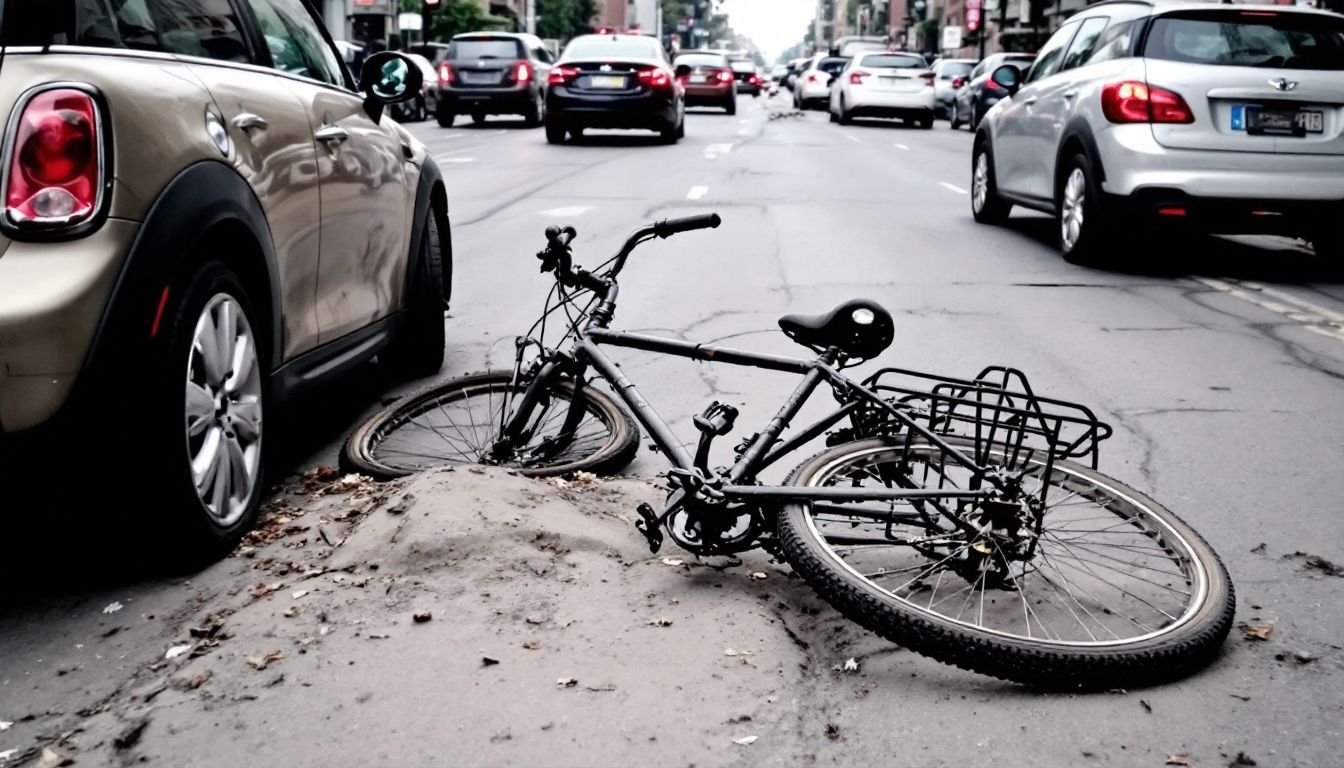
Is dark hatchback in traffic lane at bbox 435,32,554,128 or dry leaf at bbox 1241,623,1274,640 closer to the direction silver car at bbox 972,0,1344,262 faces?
the dark hatchback in traffic lane

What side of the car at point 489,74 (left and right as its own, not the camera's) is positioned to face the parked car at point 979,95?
right

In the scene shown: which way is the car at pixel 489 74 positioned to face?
away from the camera

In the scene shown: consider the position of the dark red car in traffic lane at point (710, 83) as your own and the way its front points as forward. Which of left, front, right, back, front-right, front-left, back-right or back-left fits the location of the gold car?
back

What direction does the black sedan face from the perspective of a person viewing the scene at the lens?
facing away from the viewer

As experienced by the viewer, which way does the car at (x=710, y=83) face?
facing away from the viewer

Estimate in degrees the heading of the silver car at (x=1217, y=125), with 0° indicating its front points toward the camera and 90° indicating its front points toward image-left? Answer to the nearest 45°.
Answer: approximately 135°

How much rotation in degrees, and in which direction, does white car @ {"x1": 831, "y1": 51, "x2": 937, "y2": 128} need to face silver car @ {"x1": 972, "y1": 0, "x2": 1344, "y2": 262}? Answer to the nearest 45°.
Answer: approximately 180°

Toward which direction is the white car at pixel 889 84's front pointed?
away from the camera

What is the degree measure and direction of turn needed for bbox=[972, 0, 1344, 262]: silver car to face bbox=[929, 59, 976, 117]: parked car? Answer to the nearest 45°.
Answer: approximately 45° to its right

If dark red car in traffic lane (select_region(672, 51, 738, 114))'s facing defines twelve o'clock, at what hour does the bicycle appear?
The bicycle is roughly at 6 o'clock from the dark red car in traffic lane.

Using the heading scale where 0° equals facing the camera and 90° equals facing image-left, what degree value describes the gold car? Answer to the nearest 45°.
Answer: approximately 225°
